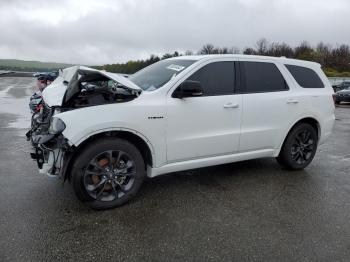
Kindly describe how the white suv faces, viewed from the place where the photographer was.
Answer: facing the viewer and to the left of the viewer
